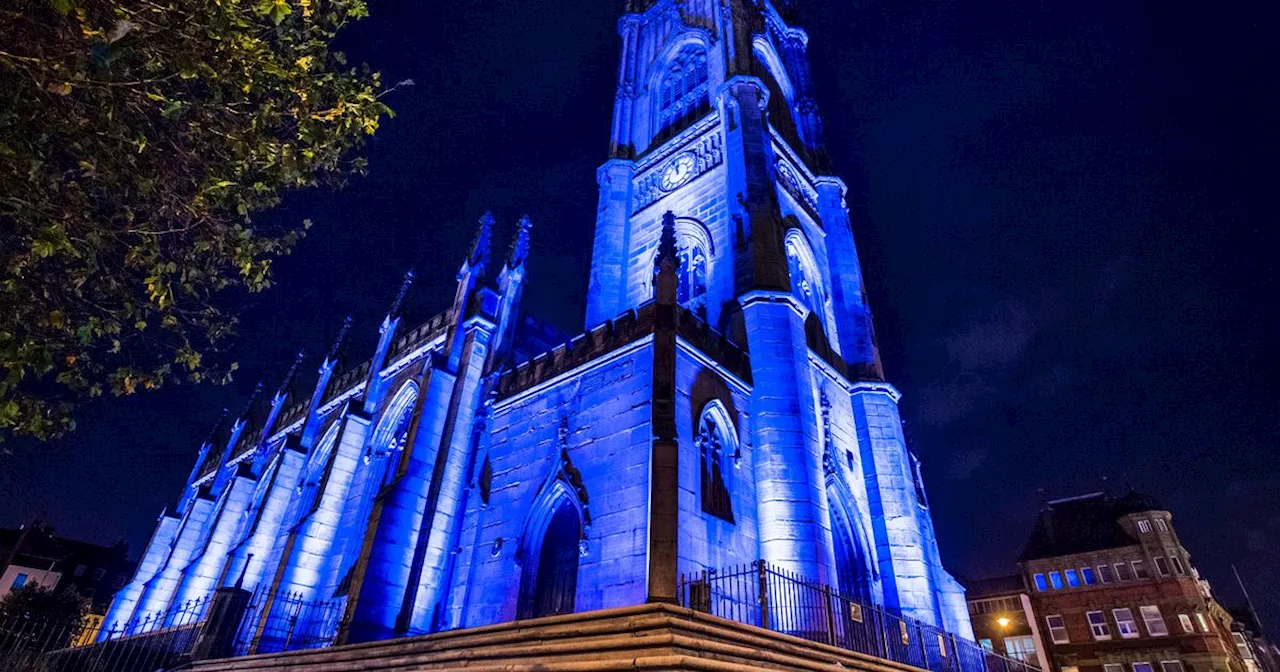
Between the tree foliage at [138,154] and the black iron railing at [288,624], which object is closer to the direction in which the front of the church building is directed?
the tree foliage

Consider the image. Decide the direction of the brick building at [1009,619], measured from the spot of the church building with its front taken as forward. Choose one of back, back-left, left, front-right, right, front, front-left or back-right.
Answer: left

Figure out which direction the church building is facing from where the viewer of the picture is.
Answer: facing the viewer and to the right of the viewer

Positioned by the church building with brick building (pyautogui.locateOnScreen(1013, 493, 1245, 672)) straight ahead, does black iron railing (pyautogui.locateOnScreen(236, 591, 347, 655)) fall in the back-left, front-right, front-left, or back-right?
back-right

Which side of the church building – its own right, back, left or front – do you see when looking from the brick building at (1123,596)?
left
